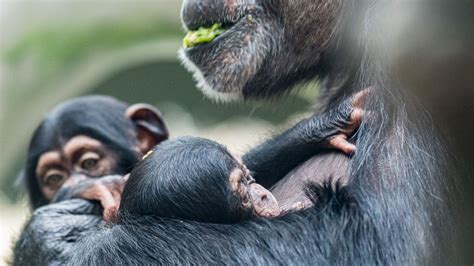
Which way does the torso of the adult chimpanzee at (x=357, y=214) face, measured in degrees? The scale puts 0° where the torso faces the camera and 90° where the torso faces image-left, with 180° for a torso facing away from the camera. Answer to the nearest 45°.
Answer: approximately 90°
